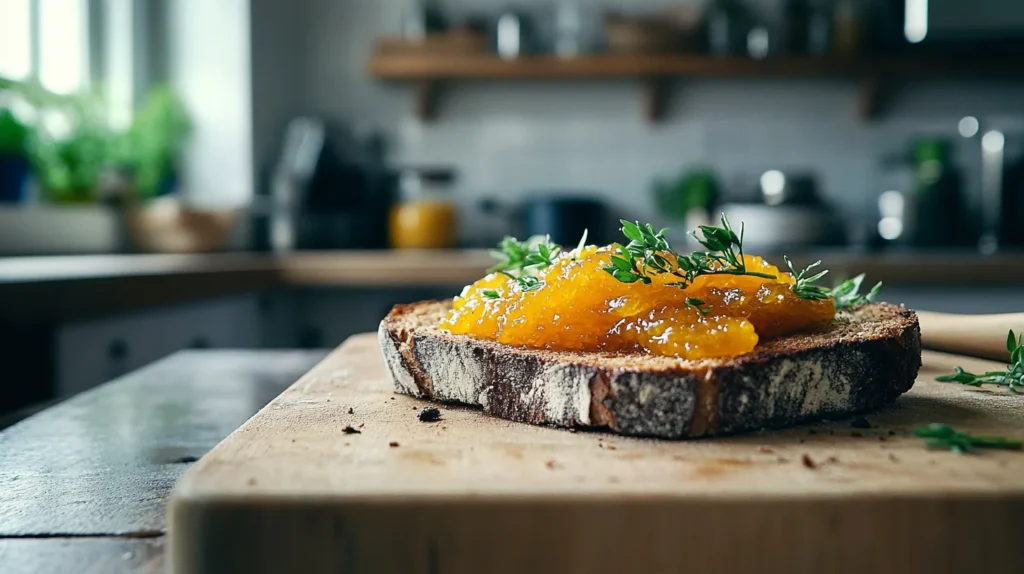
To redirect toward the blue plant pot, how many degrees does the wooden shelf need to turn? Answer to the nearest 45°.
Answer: approximately 45° to its right

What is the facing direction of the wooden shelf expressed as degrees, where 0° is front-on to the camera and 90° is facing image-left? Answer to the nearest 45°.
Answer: approximately 0°

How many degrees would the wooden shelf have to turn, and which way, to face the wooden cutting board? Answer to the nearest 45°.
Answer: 0° — it already faces it

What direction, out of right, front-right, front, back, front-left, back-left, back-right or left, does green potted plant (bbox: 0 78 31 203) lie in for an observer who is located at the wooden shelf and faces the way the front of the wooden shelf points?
front-right

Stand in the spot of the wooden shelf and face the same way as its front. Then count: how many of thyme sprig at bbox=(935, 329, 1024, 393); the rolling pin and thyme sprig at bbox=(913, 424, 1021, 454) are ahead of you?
3

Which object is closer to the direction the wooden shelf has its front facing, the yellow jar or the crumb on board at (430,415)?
the crumb on board

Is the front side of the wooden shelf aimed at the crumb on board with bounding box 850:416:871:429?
yes

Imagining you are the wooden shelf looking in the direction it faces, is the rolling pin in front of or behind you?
in front

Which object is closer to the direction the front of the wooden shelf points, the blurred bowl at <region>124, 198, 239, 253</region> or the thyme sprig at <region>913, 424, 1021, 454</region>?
the thyme sprig

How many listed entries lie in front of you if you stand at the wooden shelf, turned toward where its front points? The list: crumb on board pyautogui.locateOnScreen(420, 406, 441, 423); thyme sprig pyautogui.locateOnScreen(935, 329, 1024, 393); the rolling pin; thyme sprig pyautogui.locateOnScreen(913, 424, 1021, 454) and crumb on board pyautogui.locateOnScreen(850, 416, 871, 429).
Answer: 5

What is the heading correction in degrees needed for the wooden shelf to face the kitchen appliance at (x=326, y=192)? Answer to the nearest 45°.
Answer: approximately 90° to its right

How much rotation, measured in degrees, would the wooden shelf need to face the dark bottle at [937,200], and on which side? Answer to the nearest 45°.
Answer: approximately 90° to its left

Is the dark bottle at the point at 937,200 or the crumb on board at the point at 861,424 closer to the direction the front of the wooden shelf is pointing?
the crumb on board
